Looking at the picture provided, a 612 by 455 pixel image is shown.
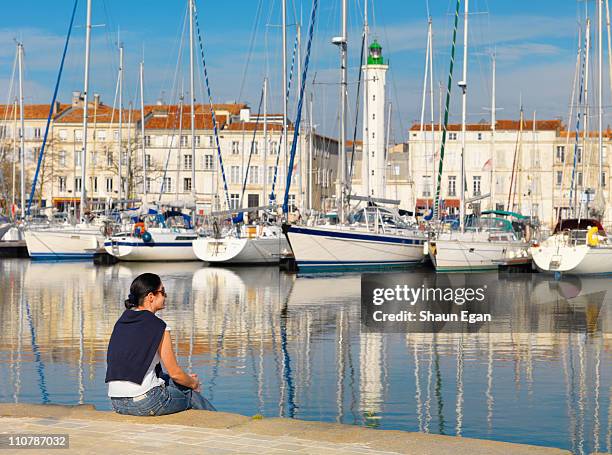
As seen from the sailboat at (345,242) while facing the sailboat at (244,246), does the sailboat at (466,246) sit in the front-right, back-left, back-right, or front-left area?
back-right

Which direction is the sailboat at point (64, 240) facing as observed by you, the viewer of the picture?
facing the viewer and to the left of the viewer

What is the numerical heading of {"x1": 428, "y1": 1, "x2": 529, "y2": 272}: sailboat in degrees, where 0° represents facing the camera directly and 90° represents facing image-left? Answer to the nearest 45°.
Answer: approximately 45°

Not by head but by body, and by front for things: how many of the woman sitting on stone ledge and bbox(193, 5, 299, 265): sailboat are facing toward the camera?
0

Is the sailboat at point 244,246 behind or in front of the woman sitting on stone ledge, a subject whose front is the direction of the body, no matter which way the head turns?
in front

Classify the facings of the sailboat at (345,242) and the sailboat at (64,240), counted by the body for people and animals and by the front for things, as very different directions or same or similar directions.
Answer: same or similar directions
